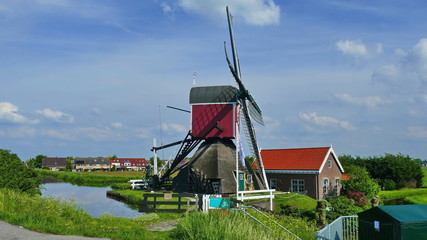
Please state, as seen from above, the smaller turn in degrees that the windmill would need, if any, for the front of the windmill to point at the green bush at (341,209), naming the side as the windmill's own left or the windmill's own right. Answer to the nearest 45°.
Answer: approximately 45° to the windmill's own right

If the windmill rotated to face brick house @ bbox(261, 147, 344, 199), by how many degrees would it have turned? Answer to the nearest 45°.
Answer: approximately 45° to its left

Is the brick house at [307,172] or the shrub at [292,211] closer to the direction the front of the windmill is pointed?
the brick house

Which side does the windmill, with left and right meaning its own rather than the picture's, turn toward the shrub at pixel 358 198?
front

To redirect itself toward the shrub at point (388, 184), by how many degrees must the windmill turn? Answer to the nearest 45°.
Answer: approximately 45° to its left

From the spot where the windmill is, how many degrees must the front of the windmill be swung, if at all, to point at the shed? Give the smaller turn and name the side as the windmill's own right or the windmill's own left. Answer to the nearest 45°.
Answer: approximately 90° to the windmill's own right

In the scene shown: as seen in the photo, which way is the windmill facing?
to the viewer's right
